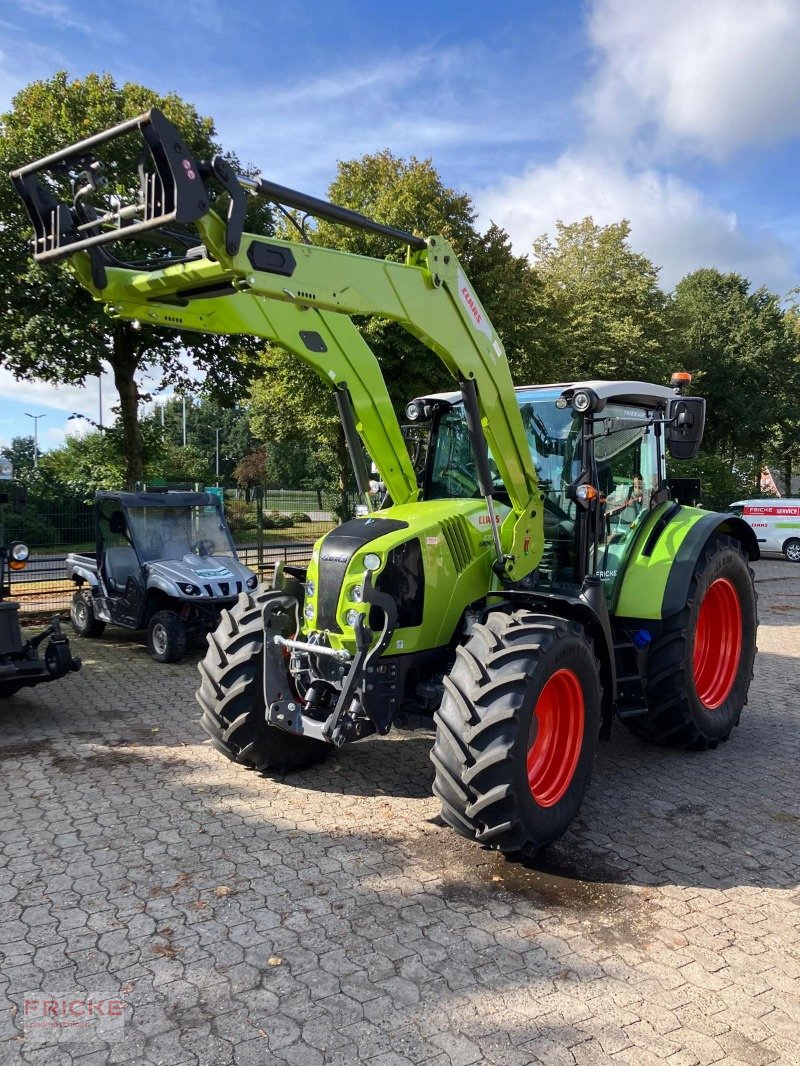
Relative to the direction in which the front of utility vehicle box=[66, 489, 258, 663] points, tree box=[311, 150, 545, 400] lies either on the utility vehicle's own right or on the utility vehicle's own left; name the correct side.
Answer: on the utility vehicle's own left

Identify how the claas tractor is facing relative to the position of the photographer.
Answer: facing the viewer and to the left of the viewer

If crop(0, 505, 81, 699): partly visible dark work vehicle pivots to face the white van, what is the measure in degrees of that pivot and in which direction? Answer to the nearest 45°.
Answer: approximately 90° to its left

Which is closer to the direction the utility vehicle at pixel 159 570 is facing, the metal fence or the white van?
the white van

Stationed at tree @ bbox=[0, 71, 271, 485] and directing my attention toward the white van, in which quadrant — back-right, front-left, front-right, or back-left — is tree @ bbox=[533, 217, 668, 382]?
front-left

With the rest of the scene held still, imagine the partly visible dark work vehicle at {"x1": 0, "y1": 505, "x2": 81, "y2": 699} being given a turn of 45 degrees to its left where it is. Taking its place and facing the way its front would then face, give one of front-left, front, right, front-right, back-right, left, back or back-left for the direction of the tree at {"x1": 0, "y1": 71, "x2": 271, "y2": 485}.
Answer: left

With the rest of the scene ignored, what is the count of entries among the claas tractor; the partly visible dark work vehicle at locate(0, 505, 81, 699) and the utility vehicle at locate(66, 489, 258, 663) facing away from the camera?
0

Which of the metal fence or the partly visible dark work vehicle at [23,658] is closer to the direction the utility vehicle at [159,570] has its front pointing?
the partly visible dark work vehicle

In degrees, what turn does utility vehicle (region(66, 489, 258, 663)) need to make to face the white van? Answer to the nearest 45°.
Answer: approximately 90° to its left

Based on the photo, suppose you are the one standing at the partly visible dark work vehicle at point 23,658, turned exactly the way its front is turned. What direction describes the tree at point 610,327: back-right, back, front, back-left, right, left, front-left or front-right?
left

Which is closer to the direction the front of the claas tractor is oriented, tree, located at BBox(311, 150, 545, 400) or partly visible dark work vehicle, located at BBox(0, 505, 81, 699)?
the partly visible dark work vehicle

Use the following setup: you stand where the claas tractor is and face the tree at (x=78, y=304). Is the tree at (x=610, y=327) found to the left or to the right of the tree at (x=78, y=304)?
right

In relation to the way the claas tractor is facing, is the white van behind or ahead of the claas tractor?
behind

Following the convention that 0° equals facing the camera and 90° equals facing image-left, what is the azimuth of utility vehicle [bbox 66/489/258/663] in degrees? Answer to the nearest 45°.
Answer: approximately 315°

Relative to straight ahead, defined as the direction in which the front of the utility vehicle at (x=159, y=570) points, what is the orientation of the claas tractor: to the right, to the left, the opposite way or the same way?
to the right
